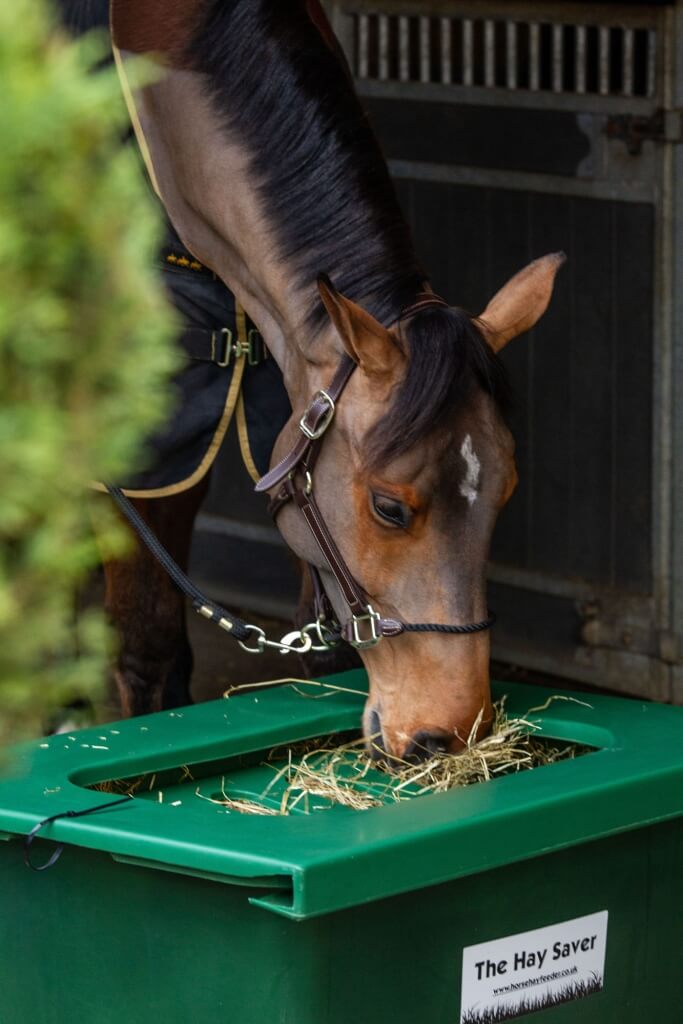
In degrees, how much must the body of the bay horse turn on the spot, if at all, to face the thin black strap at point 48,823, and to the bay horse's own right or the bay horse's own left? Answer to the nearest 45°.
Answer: approximately 90° to the bay horse's own right

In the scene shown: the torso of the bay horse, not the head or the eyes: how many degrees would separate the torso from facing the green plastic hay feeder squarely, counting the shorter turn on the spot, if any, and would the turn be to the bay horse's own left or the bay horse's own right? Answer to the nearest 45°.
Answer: approximately 45° to the bay horse's own right

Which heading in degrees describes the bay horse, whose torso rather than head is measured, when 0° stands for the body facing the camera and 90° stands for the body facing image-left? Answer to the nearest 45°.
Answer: approximately 315°
